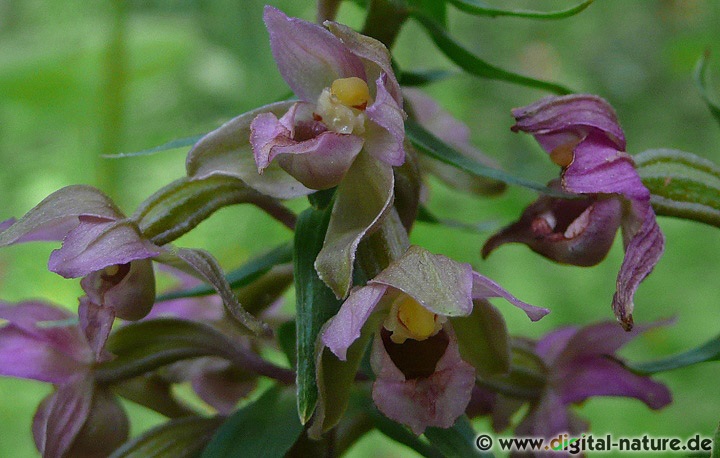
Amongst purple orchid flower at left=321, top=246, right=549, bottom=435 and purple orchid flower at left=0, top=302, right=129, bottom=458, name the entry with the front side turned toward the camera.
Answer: purple orchid flower at left=321, top=246, right=549, bottom=435

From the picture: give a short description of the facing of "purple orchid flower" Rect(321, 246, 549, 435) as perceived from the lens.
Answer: facing the viewer

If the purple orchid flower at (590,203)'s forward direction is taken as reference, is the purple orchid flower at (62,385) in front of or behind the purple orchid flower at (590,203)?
in front

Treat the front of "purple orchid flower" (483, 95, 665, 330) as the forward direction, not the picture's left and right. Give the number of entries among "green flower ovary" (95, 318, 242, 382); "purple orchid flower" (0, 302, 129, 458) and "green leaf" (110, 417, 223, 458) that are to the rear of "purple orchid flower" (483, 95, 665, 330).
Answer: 0

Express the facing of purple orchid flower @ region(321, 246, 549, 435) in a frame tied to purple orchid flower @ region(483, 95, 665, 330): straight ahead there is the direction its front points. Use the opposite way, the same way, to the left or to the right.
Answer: to the left

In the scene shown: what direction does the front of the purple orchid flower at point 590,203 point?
to the viewer's left
